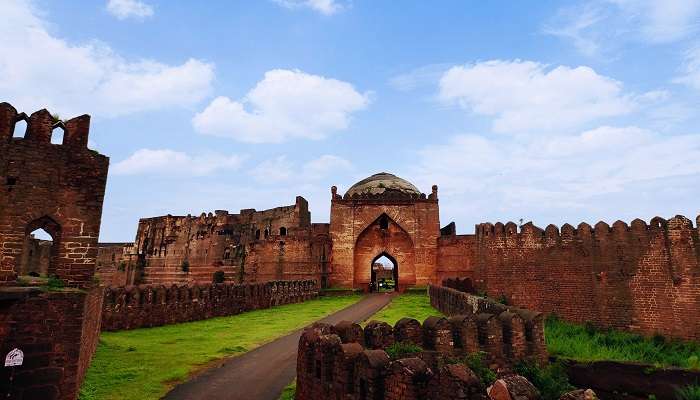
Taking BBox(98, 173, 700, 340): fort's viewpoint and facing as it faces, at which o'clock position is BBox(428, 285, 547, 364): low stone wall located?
The low stone wall is roughly at 12 o'clock from the fort.

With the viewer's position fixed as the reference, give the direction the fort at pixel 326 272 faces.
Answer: facing the viewer

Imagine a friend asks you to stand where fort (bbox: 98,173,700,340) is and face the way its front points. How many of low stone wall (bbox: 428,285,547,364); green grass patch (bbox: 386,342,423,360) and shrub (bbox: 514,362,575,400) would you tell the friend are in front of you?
3

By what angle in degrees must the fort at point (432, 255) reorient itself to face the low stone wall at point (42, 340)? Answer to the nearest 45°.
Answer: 0° — it already faces it

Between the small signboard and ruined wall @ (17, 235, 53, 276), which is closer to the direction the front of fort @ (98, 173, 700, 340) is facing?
the small signboard

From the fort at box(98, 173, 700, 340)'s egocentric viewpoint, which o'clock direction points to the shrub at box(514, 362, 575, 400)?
The shrub is roughly at 12 o'clock from the fort.

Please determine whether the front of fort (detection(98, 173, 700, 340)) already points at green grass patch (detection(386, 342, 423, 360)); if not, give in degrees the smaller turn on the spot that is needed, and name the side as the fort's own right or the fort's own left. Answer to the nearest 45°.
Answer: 0° — it already faces it

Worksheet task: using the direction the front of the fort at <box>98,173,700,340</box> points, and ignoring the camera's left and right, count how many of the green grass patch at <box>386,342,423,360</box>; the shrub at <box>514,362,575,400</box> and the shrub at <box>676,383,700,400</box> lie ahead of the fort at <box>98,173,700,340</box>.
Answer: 3

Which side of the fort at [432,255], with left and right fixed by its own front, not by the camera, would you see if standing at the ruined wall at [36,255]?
right
